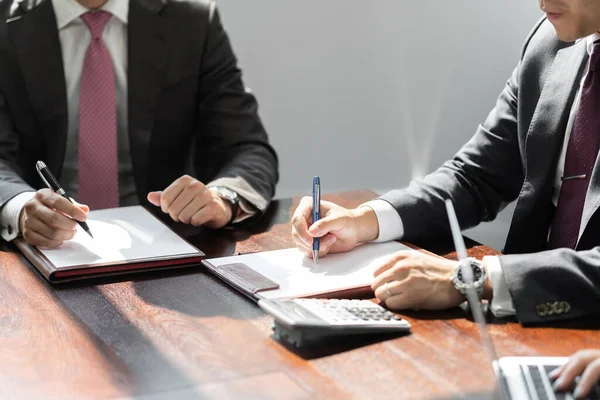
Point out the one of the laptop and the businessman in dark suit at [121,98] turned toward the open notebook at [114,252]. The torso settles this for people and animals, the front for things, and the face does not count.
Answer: the businessman in dark suit

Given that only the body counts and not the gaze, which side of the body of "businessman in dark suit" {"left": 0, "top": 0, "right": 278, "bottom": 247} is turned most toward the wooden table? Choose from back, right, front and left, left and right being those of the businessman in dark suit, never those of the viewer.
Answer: front

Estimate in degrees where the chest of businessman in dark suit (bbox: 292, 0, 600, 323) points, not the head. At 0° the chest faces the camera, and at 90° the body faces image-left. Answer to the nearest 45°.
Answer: approximately 45°

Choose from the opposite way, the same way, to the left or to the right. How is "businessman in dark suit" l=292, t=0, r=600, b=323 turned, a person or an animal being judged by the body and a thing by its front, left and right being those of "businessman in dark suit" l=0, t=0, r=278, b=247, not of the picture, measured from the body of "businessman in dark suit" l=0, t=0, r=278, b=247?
to the right

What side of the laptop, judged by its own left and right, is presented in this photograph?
right

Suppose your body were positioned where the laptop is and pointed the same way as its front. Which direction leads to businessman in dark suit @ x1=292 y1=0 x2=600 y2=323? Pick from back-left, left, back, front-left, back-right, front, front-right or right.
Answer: left

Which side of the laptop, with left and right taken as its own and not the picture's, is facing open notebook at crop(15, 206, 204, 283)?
back

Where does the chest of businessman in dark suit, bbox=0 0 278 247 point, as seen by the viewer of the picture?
toward the camera

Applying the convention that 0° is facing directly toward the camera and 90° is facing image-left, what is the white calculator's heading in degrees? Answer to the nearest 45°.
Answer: approximately 270°

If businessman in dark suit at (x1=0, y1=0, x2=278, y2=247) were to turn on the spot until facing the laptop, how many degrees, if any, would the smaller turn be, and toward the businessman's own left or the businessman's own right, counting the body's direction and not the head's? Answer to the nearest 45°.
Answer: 0° — they already face it

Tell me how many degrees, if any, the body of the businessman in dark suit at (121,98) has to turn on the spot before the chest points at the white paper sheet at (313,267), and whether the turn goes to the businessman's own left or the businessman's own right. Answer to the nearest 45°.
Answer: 0° — they already face it

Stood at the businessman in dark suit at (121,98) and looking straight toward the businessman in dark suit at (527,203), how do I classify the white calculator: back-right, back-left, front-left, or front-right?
front-right

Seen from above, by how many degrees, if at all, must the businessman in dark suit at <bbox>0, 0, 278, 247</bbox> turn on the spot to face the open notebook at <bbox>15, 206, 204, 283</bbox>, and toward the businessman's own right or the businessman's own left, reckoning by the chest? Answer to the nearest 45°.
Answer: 0° — they already face it
